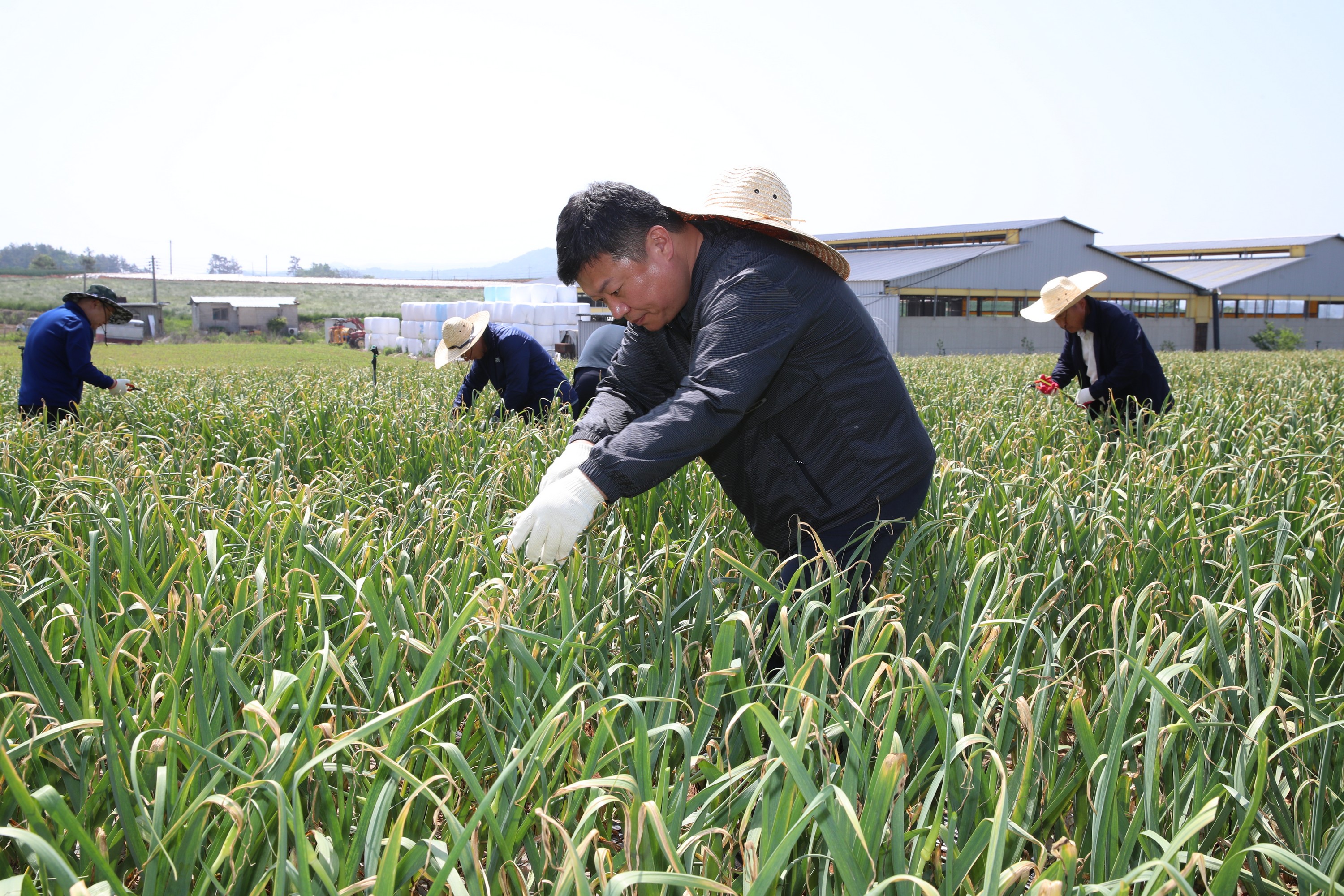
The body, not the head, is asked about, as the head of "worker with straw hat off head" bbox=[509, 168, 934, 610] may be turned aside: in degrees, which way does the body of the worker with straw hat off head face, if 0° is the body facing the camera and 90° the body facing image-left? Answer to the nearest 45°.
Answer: approximately 90°

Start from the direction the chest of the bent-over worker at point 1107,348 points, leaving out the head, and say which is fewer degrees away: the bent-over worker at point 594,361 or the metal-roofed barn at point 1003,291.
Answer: the bent-over worker

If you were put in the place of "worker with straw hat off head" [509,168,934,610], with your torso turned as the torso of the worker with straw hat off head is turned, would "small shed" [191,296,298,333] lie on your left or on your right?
on your right

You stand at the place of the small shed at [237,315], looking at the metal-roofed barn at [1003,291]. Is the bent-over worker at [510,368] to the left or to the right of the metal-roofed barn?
right

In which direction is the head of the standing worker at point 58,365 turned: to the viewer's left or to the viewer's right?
to the viewer's right

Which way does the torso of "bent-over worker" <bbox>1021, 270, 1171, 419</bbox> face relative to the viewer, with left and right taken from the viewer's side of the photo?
facing the viewer and to the left of the viewer

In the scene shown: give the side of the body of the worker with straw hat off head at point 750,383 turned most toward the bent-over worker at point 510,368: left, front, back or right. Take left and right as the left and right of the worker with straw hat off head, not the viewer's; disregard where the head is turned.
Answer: right

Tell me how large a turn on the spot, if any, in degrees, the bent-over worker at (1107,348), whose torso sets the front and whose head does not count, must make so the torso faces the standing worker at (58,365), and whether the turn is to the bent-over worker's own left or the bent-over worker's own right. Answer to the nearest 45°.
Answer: approximately 45° to the bent-over worker's own right

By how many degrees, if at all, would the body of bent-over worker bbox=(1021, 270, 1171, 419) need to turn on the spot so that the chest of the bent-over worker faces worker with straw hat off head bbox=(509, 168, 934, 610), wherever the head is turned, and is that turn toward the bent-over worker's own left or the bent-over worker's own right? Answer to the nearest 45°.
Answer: approximately 45° to the bent-over worker's own left

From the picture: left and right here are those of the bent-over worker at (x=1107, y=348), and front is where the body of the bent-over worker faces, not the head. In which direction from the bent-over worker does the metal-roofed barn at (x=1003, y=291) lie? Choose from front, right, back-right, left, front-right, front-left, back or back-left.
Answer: back-right

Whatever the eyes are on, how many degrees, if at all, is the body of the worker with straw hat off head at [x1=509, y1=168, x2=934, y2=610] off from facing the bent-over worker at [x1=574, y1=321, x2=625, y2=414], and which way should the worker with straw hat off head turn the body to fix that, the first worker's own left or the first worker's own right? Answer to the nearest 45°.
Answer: approximately 90° to the first worker's own right

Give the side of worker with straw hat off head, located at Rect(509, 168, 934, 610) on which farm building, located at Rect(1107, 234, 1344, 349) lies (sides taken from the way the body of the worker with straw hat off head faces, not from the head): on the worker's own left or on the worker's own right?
on the worker's own right
